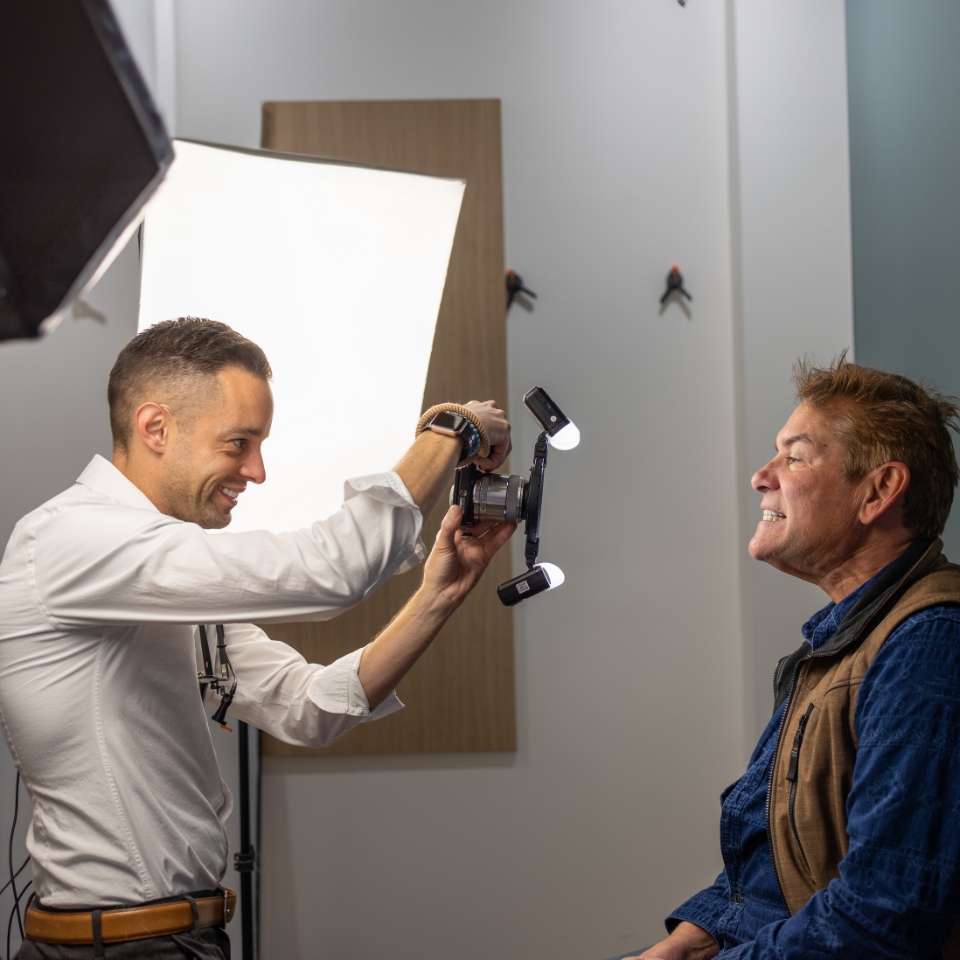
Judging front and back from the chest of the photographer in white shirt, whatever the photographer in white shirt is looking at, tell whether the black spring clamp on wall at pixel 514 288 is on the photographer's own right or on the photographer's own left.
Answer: on the photographer's own left

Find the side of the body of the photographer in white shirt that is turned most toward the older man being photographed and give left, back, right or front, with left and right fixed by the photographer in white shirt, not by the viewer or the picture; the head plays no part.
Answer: front

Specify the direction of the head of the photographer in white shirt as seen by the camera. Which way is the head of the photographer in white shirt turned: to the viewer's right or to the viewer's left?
to the viewer's right

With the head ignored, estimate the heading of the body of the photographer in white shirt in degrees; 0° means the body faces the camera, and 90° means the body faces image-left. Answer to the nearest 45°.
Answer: approximately 270°

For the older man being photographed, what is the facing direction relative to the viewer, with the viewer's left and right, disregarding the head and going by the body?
facing to the left of the viewer

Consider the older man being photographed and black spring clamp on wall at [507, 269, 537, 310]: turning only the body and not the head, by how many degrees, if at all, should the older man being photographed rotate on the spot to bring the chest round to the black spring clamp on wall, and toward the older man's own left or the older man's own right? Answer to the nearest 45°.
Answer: approximately 45° to the older man's own right

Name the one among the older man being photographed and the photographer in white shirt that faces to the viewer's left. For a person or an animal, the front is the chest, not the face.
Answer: the older man being photographed

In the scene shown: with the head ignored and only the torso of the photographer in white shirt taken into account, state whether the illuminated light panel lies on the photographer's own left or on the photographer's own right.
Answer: on the photographer's own left
